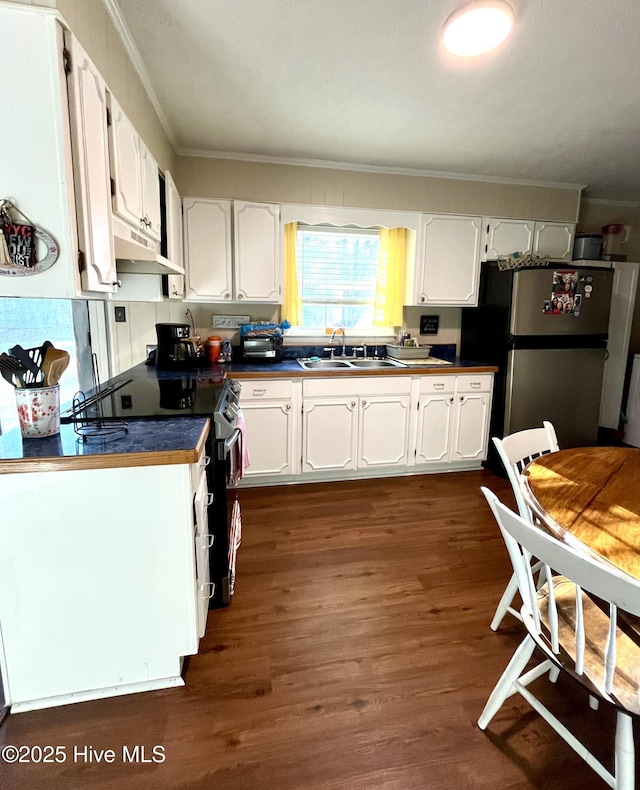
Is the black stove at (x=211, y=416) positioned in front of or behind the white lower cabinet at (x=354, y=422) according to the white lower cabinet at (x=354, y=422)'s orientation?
in front

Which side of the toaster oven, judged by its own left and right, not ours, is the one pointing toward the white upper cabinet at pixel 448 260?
left

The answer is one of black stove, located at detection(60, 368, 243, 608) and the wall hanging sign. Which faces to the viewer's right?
the black stove

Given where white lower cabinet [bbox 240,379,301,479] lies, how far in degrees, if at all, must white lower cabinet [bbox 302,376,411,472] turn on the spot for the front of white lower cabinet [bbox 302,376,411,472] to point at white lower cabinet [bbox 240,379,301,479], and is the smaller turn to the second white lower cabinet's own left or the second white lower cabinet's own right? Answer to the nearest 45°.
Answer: approximately 90° to the second white lower cabinet's own right

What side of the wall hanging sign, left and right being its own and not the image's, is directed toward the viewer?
front

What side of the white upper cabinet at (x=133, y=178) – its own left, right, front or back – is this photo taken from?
right

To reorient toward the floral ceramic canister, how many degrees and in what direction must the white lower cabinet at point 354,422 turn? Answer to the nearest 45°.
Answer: approximately 45° to its right

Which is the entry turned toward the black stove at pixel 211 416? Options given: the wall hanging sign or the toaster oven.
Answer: the toaster oven

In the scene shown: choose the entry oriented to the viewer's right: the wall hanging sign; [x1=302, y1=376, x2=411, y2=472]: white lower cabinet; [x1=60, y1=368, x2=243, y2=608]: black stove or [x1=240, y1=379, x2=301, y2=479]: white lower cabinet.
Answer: the black stove

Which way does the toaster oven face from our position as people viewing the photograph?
facing the viewer

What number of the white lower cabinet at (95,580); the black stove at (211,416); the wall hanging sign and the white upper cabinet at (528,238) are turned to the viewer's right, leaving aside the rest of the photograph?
2

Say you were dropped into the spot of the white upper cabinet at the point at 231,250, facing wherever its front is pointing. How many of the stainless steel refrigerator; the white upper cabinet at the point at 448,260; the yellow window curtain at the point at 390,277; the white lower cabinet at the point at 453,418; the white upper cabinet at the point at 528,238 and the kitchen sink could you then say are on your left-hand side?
6

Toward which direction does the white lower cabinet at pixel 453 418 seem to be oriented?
toward the camera

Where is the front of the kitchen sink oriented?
toward the camera

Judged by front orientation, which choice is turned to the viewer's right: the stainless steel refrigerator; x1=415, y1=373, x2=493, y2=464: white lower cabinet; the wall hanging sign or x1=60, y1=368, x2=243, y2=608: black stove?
the black stove
